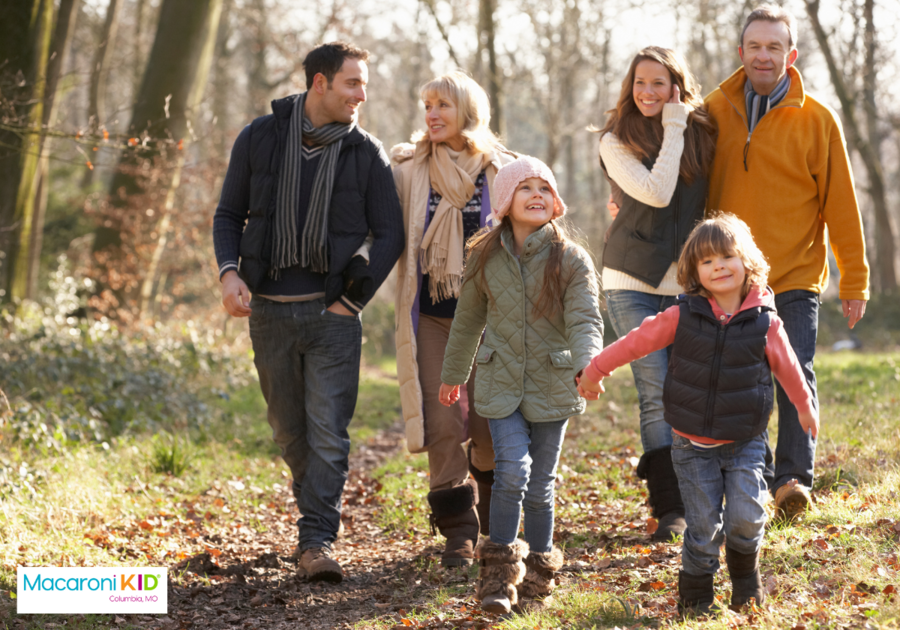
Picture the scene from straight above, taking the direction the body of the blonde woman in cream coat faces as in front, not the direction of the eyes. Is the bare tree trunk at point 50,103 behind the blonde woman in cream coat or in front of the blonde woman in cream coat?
behind

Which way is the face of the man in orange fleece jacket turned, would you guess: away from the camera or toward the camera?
toward the camera

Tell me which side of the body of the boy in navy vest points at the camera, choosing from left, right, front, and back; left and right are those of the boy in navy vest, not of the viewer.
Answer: front

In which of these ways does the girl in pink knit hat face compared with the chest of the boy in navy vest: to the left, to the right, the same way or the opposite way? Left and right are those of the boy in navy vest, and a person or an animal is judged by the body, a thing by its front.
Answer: the same way

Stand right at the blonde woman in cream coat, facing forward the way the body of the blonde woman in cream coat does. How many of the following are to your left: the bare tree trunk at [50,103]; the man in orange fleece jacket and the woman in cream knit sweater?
2

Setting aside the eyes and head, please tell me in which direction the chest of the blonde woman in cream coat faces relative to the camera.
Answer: toward the camera

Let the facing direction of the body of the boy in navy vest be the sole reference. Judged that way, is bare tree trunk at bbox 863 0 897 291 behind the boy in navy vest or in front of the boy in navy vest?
behind

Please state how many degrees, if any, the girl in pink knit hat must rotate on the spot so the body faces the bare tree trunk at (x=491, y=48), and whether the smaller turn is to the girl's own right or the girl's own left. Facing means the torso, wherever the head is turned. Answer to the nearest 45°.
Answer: approximately 180°

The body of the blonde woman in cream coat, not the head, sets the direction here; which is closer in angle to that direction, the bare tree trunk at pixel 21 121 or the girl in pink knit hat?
the girl in pink knit hat

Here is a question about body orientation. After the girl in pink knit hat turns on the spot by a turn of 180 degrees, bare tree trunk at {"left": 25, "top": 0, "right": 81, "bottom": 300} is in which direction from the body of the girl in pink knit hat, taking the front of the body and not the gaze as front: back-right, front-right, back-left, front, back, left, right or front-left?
front-left

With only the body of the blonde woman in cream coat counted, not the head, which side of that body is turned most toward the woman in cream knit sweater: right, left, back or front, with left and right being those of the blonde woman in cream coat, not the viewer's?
left

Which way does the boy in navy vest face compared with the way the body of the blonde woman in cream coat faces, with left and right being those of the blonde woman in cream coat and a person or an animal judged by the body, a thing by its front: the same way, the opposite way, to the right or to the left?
the same way

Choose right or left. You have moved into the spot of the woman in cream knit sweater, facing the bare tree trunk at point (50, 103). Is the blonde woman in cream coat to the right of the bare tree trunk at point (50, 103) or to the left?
left

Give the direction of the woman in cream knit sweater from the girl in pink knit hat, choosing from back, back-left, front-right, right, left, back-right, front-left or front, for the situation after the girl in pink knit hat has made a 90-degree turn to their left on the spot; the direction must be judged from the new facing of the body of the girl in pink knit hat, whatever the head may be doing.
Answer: front-left

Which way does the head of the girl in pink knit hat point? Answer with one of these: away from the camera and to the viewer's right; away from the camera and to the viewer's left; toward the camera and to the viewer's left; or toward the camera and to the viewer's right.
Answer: toward the camera and to the viewer's right
